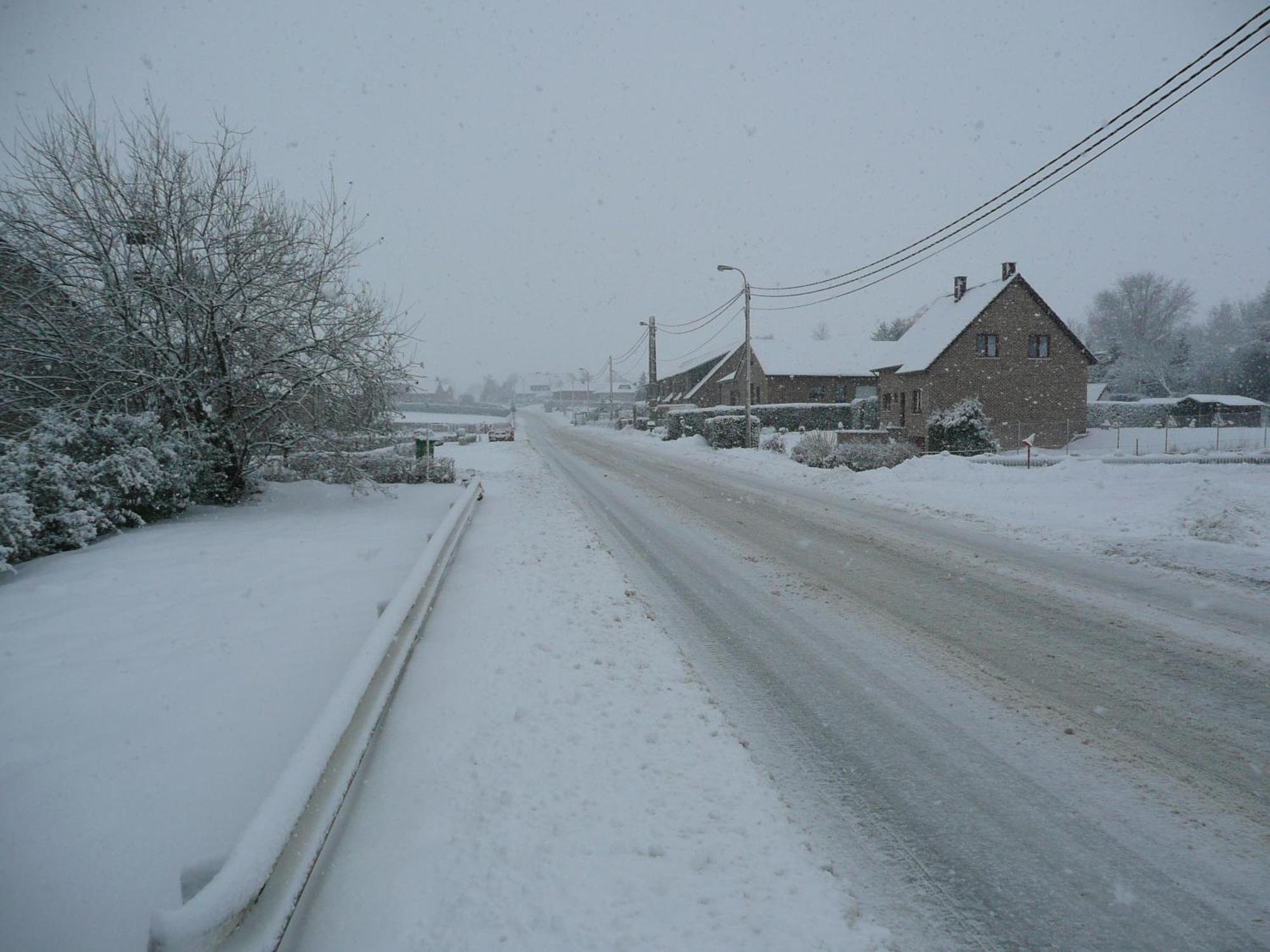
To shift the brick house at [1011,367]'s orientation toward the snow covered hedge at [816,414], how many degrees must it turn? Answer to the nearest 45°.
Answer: approximately 45° to its right

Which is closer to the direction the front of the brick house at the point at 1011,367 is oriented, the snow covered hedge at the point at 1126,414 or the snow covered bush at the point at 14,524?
the snow covered bush

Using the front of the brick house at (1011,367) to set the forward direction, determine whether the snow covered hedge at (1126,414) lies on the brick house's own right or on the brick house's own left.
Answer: on the brick house's own right

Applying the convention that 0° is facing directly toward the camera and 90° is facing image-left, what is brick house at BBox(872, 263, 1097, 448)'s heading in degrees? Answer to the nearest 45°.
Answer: approximately 90°
